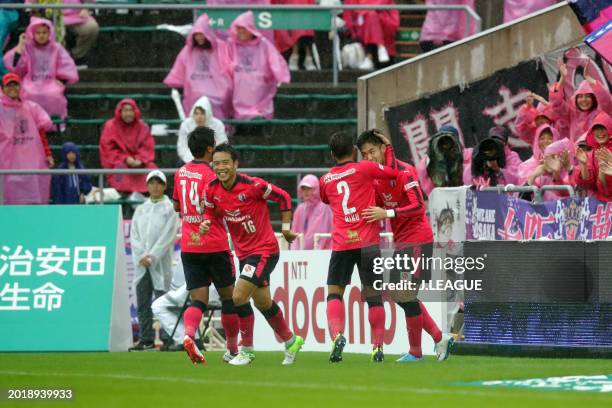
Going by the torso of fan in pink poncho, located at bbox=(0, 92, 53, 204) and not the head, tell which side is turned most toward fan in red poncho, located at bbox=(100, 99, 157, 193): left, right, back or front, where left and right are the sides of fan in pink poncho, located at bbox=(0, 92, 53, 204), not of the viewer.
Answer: left

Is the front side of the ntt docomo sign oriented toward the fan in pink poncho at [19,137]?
no

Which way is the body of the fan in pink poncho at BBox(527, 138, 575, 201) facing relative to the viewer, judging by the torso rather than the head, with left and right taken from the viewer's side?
facing the viewer and to the left of the viewer

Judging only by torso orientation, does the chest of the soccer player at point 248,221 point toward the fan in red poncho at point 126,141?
no

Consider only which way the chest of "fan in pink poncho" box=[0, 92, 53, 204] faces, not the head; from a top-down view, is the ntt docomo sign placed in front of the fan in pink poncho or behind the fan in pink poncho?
in front

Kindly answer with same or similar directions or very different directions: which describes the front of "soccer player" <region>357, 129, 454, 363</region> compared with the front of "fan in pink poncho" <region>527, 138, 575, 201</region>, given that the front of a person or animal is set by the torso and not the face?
same or similar directions

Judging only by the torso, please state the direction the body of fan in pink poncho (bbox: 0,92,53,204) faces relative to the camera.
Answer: toward the camera

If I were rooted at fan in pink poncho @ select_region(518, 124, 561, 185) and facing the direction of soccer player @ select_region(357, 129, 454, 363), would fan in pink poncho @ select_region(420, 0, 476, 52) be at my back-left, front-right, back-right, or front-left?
back-right

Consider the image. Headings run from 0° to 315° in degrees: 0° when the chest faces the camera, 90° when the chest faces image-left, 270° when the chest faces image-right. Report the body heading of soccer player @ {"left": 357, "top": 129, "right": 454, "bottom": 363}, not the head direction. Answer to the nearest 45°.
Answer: approximately 45°

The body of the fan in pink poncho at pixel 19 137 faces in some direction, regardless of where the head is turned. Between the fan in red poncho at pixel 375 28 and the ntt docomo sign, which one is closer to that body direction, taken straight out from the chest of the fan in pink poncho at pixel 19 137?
the ntt docomo sign

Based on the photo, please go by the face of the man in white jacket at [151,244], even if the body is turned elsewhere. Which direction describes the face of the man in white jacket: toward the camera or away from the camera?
toward the camera

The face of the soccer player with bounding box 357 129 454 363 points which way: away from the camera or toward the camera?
toward the camera

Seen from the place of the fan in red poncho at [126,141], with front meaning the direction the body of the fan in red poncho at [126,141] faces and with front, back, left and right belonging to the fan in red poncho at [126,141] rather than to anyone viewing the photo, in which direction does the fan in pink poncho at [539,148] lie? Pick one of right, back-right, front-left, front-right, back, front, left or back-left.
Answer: front-left

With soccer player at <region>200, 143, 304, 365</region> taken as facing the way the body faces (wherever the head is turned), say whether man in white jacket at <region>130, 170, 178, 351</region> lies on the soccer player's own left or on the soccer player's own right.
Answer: on the soccer player's own right

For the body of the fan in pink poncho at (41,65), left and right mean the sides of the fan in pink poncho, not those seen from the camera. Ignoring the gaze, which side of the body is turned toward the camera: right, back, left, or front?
front
